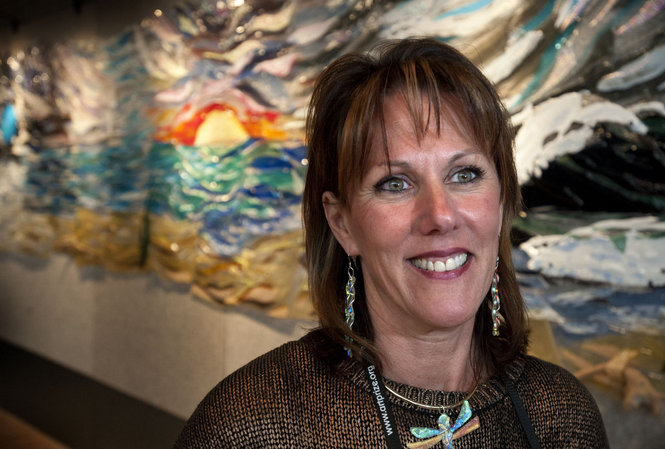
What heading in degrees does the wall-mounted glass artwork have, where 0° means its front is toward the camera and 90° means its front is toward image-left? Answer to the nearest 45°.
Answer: approximately 45°

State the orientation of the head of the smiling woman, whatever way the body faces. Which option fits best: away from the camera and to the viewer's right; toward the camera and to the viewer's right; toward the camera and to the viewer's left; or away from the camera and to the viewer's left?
toward the camera and to the viewer's right

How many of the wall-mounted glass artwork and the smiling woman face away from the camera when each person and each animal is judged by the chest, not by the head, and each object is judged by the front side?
0

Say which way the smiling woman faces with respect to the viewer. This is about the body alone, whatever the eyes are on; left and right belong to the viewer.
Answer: facing the viewer and to the right of the viewer
